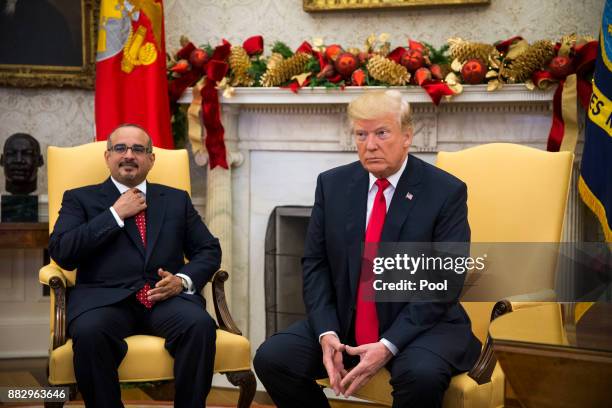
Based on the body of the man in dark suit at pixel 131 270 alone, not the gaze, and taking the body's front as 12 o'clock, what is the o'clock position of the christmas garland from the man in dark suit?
The christmas garland is roughly at 8 o'clock from the man in dark suit.

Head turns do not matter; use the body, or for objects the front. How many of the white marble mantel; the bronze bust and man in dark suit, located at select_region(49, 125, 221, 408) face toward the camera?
3

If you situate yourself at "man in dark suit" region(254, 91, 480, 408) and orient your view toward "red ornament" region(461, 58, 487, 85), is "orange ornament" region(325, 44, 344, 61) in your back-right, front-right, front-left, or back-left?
front-left

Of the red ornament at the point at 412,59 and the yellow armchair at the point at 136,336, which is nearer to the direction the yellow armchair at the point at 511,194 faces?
the yellow armchair

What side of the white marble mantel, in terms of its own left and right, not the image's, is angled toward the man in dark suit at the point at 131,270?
front

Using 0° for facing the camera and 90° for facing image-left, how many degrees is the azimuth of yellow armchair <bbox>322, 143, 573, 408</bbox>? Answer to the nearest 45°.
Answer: approximately 45°

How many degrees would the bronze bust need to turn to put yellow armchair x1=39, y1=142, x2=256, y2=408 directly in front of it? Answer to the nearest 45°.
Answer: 0° — it already faces it

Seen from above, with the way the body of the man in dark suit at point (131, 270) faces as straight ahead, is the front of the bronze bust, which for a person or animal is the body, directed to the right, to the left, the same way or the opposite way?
the same way

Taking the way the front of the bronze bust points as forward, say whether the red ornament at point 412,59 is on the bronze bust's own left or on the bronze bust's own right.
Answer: on the bronze bust's own left

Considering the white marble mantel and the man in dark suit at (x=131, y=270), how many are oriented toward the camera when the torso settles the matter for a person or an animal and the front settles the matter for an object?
2

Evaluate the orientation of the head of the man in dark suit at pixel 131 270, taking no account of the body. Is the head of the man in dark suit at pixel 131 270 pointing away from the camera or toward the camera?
toward the camera

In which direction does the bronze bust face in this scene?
toward the camera

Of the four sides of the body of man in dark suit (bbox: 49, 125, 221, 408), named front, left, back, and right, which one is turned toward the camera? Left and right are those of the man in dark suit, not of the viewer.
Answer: front

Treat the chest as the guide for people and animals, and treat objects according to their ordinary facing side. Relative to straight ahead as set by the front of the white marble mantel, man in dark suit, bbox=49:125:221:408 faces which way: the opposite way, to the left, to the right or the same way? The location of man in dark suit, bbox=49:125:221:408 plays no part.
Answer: the same way

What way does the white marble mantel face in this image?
toward the camera

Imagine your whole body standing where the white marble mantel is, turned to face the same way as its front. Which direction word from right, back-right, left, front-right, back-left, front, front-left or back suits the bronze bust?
right

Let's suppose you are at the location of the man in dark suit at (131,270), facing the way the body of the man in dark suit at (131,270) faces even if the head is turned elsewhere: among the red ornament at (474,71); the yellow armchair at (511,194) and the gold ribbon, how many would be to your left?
3

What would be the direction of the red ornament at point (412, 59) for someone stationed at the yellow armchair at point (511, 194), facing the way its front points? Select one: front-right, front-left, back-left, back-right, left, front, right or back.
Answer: right
